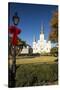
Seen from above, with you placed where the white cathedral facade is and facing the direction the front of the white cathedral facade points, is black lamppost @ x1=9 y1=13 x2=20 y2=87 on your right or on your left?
on your right

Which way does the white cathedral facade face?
toward the camera
